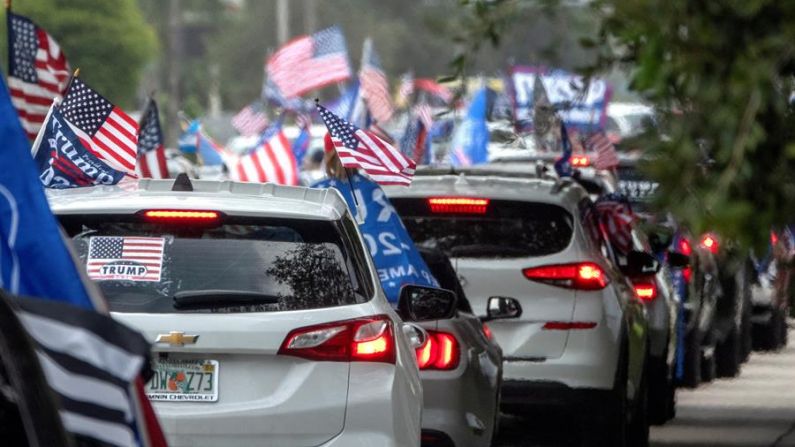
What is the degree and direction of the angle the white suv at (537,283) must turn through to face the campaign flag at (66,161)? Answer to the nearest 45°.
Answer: approximately 90° to its left

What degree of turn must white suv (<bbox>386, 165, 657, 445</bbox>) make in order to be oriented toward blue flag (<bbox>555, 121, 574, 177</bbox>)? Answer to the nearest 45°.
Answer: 0° — it already faces it

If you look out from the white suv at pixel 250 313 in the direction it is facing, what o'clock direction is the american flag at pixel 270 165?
The american flag is roughly at 12 o'clock from the white suv.

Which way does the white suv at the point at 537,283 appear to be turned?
away from the camera

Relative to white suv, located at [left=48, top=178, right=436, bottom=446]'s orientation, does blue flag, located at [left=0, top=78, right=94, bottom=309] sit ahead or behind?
behind

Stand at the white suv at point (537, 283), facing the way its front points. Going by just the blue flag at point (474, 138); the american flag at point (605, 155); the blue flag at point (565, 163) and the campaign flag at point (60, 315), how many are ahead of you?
3

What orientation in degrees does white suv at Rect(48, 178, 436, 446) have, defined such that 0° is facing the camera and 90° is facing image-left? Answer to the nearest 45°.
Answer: approximately 180°

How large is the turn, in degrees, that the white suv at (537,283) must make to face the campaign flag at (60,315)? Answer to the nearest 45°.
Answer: approximately 180°
